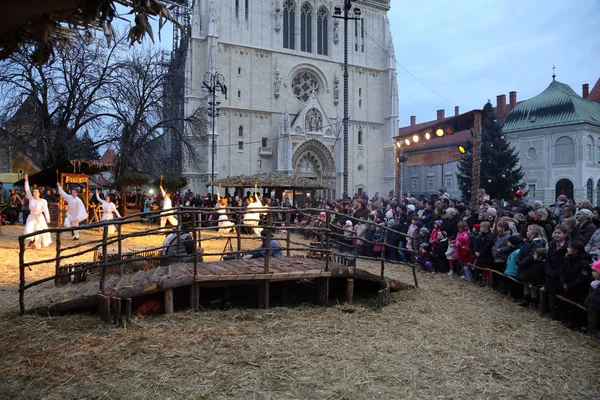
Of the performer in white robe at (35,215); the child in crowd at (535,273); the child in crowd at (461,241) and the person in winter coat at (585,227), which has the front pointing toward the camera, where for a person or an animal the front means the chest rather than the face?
the performer in white robe

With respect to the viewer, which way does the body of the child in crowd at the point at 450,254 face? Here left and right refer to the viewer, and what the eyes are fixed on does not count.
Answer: facing to the left of the viewer

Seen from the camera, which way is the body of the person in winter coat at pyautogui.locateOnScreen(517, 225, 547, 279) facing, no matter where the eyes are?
to the viewer's left

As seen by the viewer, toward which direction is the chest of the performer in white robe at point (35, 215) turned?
toward the camera

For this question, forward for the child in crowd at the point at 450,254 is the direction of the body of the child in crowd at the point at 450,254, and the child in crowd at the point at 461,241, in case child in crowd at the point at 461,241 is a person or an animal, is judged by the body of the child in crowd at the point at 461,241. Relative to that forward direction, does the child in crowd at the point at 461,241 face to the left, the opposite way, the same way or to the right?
the same way

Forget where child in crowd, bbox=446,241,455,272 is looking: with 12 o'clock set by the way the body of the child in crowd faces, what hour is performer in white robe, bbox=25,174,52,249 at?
The performer in white robe is roughly at 12 o'clock from the child in crowd.

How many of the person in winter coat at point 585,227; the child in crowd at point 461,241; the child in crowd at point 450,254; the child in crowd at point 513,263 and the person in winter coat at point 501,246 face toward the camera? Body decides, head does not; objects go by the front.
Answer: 0

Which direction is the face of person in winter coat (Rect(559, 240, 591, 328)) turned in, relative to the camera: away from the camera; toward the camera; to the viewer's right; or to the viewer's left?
to the viewer's left

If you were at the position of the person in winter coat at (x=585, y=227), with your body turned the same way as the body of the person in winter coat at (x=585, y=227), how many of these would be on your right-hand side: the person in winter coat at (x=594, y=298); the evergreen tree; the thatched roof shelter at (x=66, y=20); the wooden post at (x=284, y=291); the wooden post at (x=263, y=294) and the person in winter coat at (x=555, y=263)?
1

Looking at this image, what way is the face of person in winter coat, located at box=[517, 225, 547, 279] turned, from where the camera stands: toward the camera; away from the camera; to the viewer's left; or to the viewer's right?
to the viewer's left

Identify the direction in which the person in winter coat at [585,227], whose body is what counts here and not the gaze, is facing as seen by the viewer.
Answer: to the viewer's left

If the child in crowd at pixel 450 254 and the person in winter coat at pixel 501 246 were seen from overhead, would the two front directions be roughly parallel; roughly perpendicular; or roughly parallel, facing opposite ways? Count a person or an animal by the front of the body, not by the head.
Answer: roughly parallel

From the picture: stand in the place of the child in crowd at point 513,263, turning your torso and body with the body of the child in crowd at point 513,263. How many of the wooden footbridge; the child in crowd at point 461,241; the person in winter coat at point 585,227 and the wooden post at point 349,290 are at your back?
1

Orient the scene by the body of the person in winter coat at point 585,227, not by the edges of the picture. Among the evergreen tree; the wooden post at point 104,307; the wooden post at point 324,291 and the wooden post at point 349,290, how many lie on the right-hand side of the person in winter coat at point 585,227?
1

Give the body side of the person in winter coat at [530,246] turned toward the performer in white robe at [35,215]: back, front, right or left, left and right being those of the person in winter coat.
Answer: front

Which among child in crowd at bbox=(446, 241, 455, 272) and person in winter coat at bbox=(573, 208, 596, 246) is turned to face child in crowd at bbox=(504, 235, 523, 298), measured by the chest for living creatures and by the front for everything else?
the person in winter coat

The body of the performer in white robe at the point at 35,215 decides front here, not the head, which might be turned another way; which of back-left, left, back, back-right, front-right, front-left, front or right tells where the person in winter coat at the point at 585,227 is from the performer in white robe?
front-left

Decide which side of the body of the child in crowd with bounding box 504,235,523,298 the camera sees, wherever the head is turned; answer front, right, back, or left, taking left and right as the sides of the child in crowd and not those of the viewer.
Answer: left

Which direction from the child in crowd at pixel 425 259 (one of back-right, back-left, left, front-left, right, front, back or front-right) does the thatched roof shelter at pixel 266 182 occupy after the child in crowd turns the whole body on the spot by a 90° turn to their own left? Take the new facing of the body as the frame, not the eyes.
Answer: back

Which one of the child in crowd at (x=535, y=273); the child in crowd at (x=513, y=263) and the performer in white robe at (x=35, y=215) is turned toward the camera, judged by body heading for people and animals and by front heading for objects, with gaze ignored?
the performer in white robe

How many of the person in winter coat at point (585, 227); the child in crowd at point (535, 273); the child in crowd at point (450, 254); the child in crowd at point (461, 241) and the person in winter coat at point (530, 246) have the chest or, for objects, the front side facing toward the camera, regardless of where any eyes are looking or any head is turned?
0

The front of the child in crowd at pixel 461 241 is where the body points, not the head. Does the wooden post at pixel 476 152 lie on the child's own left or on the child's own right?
on the child's own right

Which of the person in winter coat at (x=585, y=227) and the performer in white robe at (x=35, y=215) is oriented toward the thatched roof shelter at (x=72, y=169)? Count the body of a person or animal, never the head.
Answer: the person in winter coat
